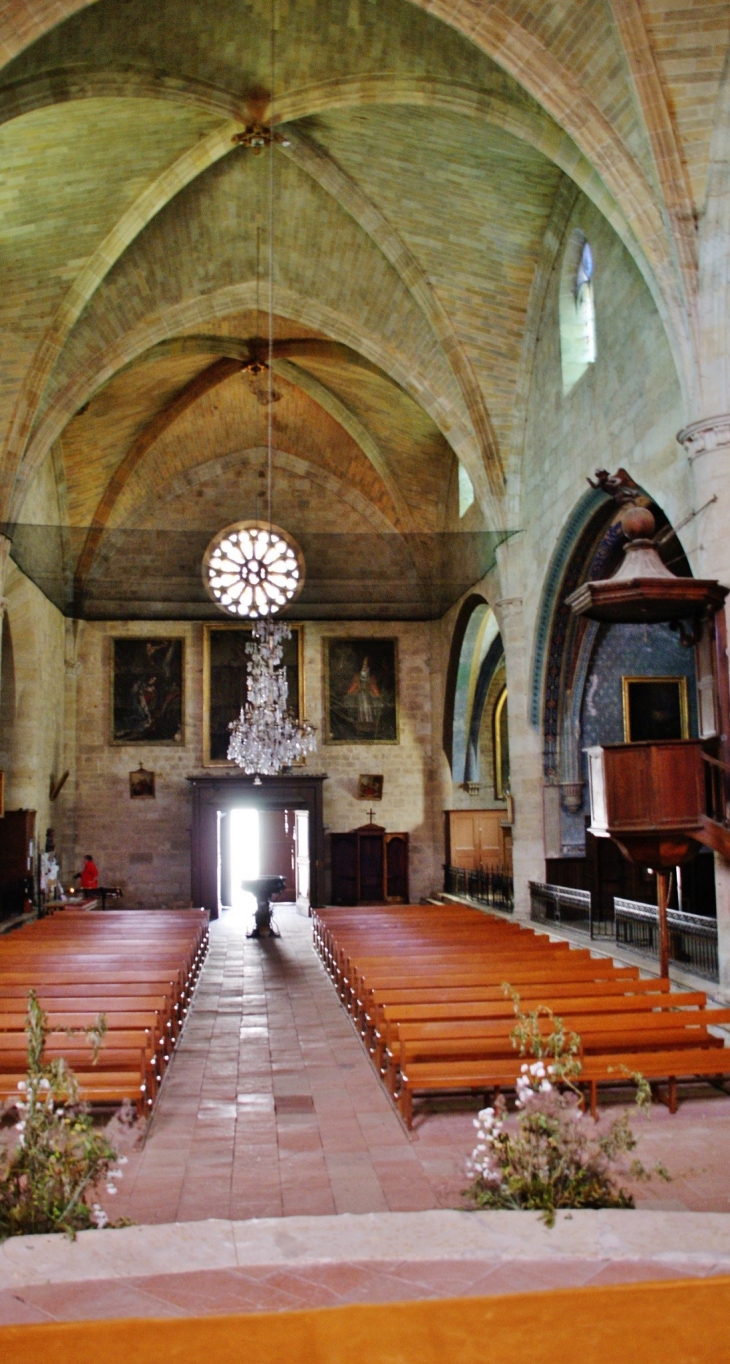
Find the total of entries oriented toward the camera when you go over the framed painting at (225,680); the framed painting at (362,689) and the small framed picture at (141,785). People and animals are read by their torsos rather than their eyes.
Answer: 3

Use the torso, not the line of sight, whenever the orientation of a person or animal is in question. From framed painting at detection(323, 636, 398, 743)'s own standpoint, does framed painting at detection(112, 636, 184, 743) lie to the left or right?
on its right

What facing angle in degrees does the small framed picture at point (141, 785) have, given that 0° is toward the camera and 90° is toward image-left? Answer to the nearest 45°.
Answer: approximately 0°

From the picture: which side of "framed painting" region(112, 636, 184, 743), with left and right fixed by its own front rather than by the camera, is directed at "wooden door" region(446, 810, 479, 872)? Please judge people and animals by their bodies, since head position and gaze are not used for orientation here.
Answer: left

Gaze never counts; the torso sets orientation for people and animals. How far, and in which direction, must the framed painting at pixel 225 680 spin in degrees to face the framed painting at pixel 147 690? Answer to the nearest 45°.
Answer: approximately 90° to its right

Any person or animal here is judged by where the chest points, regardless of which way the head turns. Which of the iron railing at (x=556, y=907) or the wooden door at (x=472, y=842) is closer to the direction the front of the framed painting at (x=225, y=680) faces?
the iron railing

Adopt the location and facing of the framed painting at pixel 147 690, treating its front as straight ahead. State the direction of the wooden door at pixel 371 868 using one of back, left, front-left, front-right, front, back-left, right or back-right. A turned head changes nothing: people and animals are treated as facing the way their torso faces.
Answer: left

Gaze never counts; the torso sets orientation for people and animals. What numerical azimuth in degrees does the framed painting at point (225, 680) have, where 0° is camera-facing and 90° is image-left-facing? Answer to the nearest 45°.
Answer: approximately 0°
